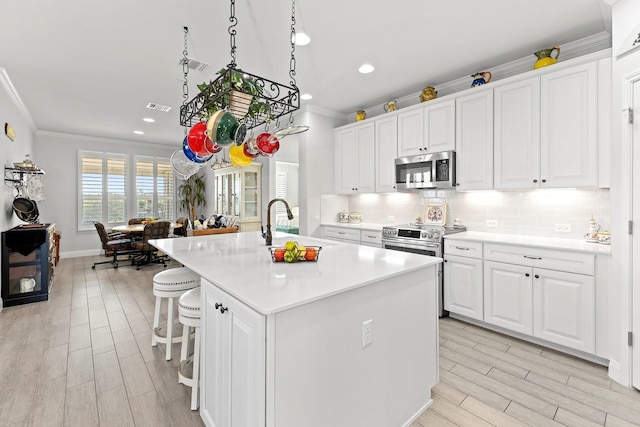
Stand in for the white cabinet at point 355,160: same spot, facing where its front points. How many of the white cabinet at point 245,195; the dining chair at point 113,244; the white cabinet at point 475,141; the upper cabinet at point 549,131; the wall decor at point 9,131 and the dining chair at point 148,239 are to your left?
2

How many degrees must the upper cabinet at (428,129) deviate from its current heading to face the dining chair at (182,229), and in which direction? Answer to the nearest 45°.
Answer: approximately 45° to its right

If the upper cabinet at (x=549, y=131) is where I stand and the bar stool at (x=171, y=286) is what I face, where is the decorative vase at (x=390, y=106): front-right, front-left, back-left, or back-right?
front-right

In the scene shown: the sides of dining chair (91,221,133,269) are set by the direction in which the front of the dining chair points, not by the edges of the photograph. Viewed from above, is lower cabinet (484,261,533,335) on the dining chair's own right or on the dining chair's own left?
on the dining chair's own right

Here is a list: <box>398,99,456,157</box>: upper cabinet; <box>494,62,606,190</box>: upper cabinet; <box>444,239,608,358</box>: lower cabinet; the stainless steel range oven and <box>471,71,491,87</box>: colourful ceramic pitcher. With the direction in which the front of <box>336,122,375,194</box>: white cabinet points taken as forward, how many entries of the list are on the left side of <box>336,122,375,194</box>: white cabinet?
5

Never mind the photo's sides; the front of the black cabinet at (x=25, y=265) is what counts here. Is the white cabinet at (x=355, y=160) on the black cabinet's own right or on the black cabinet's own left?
on the black cabinet's own left

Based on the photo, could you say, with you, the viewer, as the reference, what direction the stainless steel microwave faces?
facing the viewer and to the left of the viewer

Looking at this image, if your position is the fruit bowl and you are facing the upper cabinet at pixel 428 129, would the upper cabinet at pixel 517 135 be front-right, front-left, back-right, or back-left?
front-right
